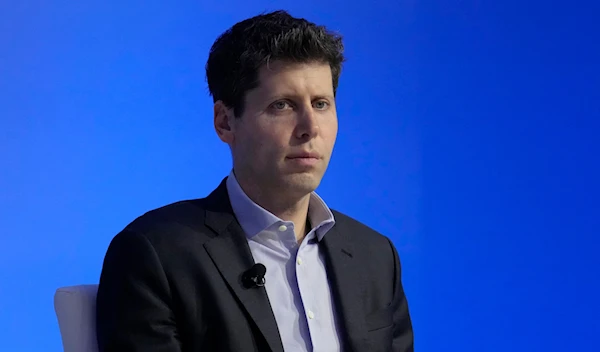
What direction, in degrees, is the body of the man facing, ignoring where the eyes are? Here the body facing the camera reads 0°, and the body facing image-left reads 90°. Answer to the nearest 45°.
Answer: approximately 315°

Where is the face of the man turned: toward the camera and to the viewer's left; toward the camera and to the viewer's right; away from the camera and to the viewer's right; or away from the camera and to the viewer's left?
toward the camera and to the viewer's right
